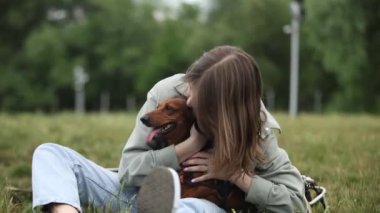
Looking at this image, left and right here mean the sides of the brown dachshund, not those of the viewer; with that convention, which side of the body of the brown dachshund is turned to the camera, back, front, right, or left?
left

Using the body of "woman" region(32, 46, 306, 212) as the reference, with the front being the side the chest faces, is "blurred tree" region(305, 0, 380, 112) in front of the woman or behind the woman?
behind

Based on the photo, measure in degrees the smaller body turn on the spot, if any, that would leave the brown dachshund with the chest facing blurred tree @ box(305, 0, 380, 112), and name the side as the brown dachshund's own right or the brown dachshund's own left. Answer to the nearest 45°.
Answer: approximately 90° to the brown dachshund's own right

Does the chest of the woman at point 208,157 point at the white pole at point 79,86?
no

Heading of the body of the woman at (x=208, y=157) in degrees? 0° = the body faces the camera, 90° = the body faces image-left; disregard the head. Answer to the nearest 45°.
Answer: approximately 45°

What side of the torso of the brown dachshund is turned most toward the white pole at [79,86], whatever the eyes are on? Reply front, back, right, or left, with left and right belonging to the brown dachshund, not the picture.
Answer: right

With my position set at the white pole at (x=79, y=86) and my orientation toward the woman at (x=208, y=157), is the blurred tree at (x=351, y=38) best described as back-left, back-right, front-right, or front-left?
front-left
